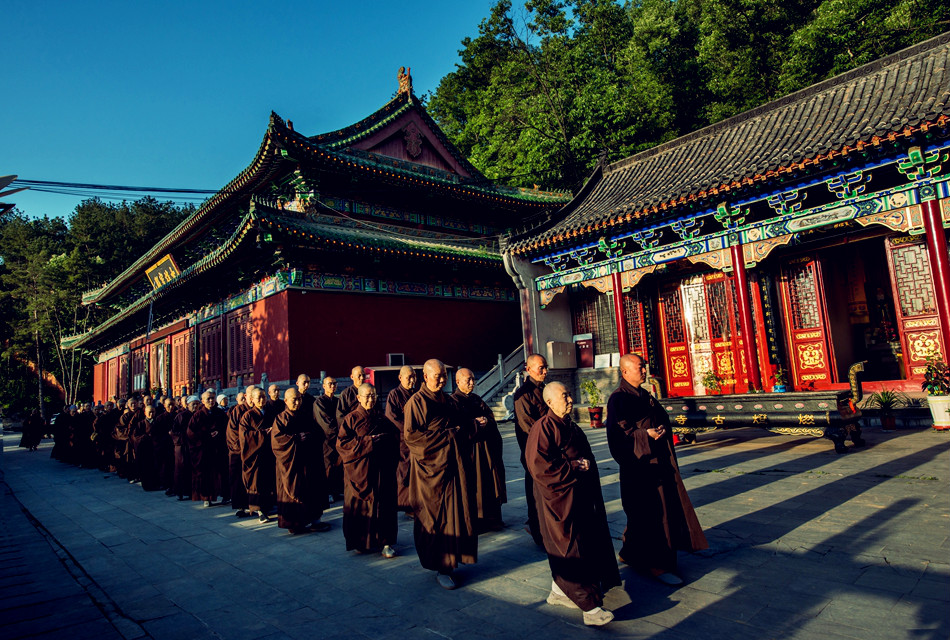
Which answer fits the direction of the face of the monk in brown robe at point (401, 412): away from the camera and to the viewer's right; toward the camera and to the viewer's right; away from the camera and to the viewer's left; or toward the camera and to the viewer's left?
toward the camera and to the viewer's right

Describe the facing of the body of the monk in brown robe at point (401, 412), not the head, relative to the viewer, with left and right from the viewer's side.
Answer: facing the viewer and to the right of the viewer

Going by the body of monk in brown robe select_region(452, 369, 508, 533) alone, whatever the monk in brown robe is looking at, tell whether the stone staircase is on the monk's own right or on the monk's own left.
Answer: on the monk's own left

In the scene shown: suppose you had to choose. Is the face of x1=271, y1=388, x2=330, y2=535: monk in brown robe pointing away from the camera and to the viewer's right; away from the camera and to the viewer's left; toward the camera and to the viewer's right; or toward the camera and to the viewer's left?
toward the camera and to the viewer's right

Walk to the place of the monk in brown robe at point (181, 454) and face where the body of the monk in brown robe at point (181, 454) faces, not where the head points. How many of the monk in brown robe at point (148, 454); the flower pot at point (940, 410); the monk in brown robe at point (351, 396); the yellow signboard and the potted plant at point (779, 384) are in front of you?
3

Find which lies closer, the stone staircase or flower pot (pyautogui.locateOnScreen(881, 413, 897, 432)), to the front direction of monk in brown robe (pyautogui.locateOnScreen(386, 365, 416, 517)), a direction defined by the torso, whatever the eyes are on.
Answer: the flower pot

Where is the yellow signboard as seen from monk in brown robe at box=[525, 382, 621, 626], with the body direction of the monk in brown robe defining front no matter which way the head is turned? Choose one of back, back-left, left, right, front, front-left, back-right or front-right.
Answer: back

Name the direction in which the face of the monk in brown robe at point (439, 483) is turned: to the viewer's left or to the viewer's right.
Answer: to the viewer's right

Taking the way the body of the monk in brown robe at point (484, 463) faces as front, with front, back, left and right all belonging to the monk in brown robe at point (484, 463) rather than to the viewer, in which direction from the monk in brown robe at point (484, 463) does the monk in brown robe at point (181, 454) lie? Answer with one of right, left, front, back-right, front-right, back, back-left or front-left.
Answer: back

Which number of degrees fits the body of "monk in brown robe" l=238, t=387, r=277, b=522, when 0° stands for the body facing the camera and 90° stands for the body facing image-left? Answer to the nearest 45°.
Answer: approximately 315°

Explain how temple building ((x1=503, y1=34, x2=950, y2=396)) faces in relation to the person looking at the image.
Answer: facing the viewer and to the left of the viewer

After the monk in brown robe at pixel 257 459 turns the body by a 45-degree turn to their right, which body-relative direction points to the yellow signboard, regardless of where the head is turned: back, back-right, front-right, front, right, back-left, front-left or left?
back

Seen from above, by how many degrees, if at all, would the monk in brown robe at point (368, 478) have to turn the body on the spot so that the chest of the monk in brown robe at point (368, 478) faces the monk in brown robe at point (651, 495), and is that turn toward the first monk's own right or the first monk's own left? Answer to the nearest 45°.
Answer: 0° — they already face them

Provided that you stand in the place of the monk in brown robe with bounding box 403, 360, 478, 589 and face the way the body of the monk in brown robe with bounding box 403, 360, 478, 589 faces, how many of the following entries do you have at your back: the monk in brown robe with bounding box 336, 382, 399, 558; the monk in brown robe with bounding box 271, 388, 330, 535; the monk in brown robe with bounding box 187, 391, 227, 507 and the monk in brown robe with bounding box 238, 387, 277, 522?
4

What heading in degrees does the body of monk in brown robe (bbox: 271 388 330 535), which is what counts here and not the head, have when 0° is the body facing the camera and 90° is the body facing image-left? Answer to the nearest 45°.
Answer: approximately 315°
